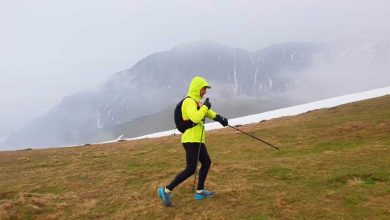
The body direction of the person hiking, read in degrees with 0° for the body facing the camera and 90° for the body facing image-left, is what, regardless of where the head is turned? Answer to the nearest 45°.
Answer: approximately 270°

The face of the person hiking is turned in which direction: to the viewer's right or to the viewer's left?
to the viewer's right
